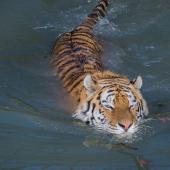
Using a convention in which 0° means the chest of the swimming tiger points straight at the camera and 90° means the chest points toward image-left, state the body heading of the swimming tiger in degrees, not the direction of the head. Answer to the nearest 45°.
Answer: approximately 315°
